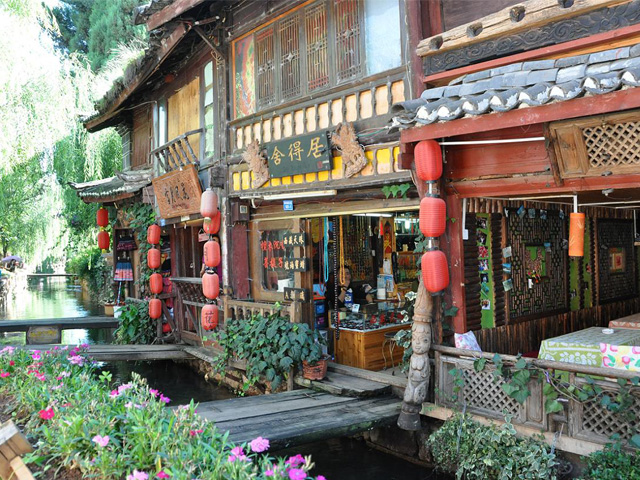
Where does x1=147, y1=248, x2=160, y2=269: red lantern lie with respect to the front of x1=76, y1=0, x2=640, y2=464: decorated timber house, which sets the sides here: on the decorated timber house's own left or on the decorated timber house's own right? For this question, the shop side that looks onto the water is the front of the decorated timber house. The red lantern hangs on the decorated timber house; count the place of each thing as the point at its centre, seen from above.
on the decorated timber house's own right

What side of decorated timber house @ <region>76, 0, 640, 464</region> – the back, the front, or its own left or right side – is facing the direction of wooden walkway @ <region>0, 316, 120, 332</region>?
right

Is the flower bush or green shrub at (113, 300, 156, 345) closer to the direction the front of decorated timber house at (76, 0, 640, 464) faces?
the flower bush

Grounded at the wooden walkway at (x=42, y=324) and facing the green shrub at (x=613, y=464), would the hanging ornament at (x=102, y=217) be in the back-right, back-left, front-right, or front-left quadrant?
back-left

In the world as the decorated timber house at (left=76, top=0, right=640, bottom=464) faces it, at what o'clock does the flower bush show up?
The flower bush is roughly at 12 o'clock from the decorated timber house.

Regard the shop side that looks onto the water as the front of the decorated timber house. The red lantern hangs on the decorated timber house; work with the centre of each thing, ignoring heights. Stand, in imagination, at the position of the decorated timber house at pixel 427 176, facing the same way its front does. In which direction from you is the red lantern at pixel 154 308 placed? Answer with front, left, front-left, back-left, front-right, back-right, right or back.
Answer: right

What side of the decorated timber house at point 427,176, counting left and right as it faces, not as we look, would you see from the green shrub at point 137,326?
right

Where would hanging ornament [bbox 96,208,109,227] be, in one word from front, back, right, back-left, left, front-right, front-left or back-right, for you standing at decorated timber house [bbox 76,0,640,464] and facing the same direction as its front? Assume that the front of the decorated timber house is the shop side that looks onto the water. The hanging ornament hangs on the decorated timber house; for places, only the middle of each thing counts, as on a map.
right

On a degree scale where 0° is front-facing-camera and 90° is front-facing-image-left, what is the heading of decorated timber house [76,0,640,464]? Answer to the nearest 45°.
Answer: approximately 45°
